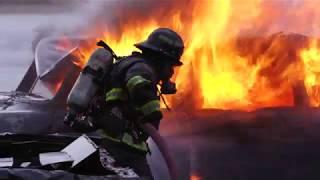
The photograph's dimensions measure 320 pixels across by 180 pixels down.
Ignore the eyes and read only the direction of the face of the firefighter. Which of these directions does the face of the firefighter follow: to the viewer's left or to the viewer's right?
to the viewer's right

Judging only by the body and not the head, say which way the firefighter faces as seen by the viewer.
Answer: to the viewer's right
